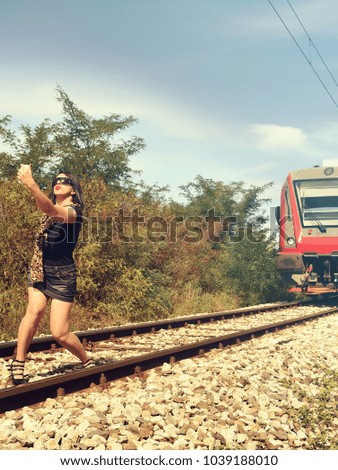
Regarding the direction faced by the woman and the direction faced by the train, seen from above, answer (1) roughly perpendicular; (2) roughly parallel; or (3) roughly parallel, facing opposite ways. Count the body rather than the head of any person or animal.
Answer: roughly parallel

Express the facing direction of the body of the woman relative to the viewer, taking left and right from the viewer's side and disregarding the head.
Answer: facing the viewer and to the left of the viewer

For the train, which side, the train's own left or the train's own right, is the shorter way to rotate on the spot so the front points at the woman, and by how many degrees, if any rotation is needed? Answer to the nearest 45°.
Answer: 0° — it already faces them

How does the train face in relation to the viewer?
toward the camera

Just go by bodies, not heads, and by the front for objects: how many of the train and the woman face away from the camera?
0

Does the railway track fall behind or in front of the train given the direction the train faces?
in front

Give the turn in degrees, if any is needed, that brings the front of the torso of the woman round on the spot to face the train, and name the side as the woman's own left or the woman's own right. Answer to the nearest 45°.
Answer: approximately 180°
